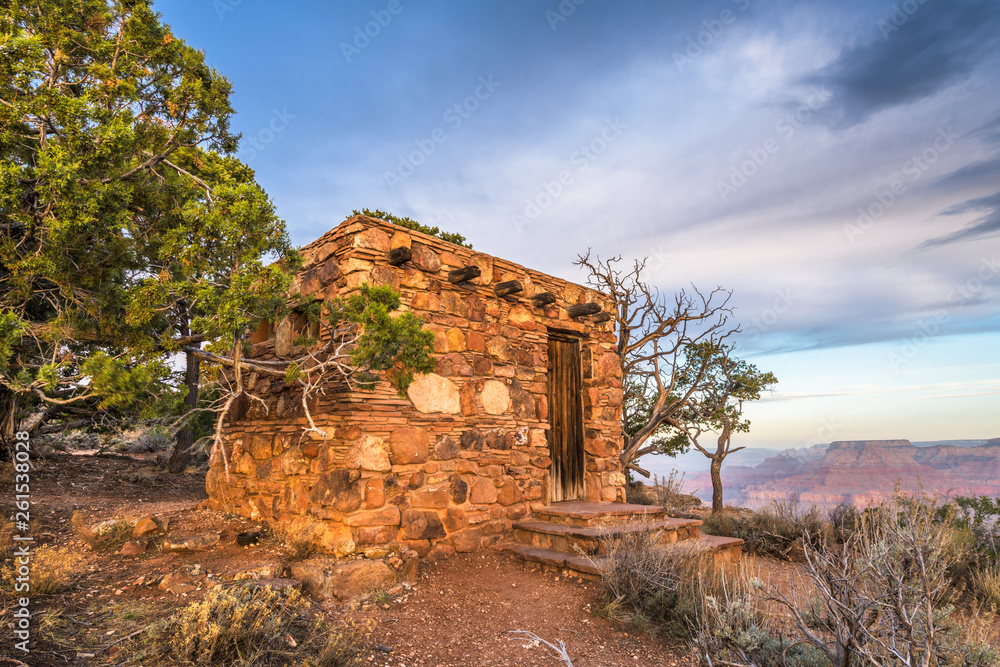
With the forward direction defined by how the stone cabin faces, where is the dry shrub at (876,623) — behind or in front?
in front

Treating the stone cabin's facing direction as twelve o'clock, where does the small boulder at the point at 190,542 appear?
The small boulder is roughly at 4 o'clock from the stone cabin.

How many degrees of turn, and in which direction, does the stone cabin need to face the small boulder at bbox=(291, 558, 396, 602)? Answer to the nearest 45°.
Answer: approximately 90° to its right

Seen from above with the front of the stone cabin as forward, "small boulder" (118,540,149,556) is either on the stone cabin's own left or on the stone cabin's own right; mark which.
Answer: on the stone cabin's own right

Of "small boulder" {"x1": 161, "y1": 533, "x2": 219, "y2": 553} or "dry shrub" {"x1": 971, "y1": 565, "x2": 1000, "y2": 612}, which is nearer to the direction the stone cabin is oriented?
the dry shrub

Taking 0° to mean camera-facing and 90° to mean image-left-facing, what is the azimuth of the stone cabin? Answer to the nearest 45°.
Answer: approximately 315°

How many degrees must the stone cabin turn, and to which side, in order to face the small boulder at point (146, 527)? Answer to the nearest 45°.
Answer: approximately 135° to its right

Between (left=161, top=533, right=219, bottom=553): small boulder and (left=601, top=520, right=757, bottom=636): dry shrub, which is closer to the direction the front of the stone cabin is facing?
the dry shrub

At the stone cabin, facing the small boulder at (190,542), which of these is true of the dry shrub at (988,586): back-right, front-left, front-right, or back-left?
back-left
